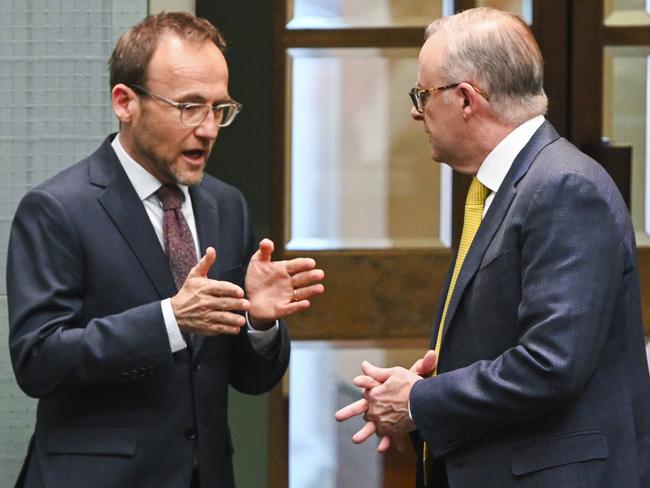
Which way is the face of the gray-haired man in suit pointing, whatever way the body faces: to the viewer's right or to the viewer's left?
to the viewer's left

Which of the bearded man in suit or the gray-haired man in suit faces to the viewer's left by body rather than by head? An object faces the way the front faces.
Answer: the gray-haired man in suit

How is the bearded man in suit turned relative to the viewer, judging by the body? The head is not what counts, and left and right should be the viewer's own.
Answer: facing the viewer and to the right of the viewer

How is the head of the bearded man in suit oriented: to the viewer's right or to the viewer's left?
to the viewer's right

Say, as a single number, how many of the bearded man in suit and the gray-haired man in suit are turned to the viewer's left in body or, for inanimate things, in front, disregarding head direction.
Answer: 1

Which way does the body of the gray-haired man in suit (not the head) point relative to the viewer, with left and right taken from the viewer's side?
facing to the left of the viewer
